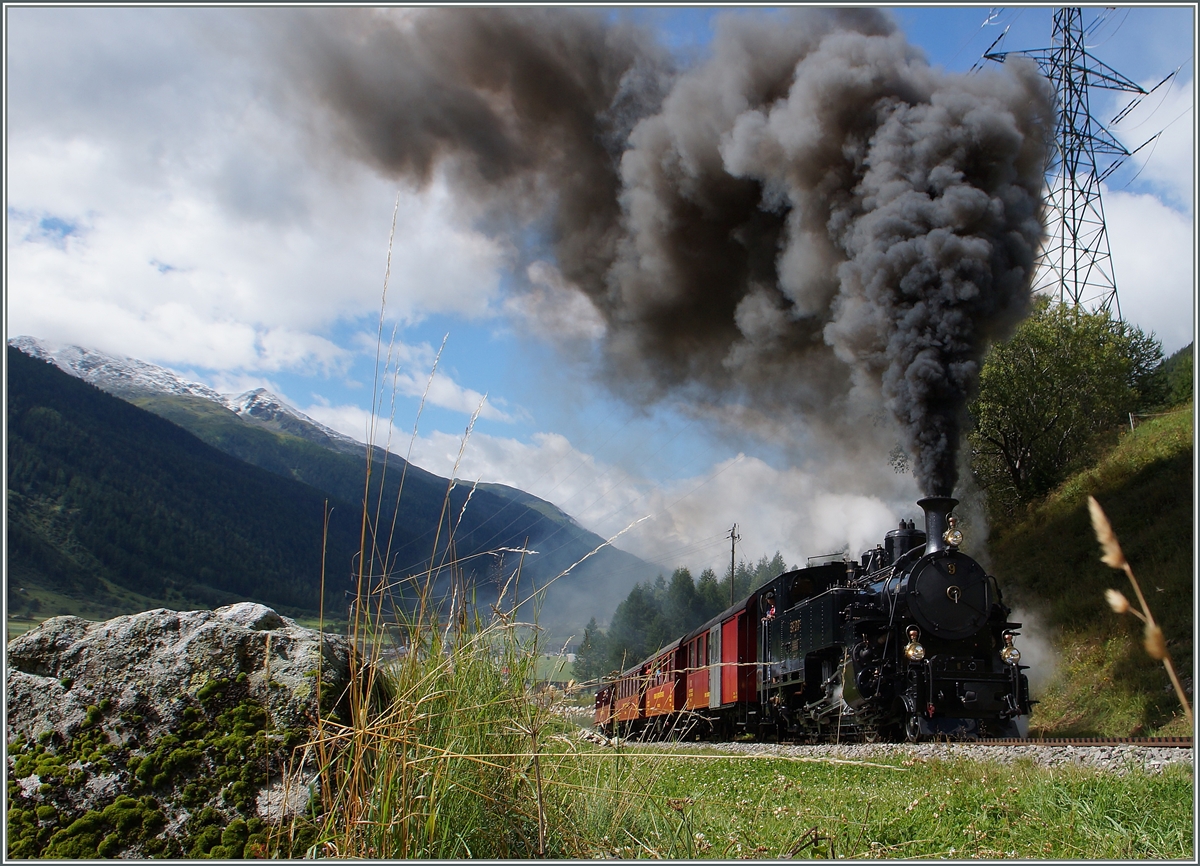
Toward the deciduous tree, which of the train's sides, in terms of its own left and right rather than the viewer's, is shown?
left

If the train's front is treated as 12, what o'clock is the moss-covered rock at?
The moss-covered rock is roughly at 2 o'clock from the train.

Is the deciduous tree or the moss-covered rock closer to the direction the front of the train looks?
the moss-covered rock

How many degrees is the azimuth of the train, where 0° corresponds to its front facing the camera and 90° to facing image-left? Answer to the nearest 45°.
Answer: approximately 315°
